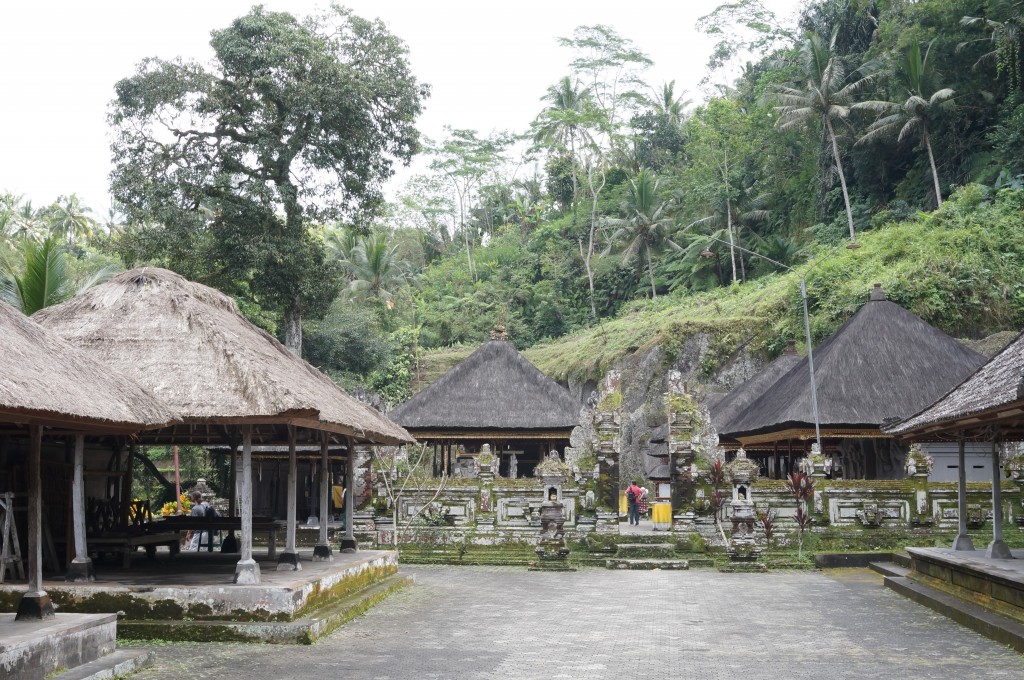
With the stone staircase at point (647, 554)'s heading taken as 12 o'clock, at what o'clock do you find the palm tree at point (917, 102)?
The palm tree is roughly at 7 o'clock from the stone staircase.

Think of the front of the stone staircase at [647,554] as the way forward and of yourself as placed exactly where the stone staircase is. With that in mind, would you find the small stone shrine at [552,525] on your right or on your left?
on your right

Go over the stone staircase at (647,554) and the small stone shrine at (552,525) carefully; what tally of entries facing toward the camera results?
2

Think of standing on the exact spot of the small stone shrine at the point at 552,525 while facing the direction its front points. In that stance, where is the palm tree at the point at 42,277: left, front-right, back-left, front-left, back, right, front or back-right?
right

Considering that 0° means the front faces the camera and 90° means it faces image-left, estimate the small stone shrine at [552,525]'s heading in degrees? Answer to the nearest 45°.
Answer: approximately 0°

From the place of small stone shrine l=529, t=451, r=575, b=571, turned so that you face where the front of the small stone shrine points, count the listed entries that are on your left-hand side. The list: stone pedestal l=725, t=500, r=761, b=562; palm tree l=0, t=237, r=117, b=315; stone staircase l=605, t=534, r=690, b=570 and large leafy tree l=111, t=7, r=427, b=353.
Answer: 2

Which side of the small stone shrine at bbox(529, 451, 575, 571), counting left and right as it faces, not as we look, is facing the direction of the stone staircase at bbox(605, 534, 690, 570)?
left

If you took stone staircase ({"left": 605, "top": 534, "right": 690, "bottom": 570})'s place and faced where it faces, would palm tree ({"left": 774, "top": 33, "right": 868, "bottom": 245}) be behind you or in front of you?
behind

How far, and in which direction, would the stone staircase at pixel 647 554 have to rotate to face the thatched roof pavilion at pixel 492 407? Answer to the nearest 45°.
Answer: approximately 135° to its right

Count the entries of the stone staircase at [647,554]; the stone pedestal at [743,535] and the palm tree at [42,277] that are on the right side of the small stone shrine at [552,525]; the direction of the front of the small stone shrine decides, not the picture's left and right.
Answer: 1

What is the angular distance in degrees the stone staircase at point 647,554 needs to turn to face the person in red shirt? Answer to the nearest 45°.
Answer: approximately 180°

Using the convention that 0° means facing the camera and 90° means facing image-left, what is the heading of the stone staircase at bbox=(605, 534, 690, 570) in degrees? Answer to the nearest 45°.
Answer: approximately 0°
